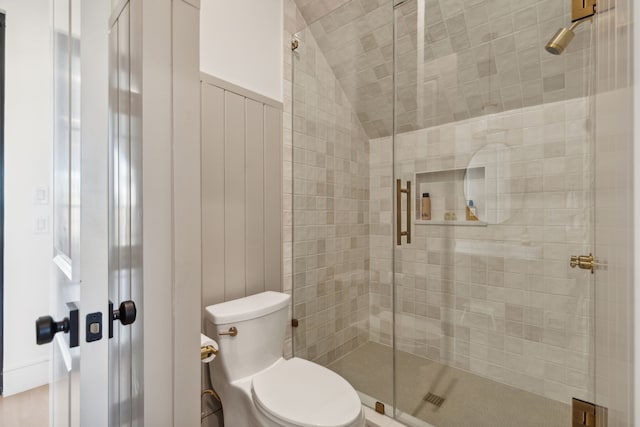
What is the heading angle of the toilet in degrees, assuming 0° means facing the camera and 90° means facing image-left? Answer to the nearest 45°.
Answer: approximately 315°

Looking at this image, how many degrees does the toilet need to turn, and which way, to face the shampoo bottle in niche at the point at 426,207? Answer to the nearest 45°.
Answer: approximately 45° to its left

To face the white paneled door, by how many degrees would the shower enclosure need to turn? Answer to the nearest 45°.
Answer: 0° — it already faces it

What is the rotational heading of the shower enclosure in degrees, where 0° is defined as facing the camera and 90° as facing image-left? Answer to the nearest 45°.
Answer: approximately 45°

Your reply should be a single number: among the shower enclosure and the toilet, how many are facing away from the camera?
0

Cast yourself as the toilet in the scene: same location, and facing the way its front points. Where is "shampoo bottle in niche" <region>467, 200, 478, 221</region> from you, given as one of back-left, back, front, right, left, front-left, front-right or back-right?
front-left
